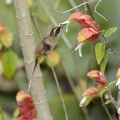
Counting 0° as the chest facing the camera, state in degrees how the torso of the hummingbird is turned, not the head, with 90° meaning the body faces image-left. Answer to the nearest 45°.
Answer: approximately 270°
